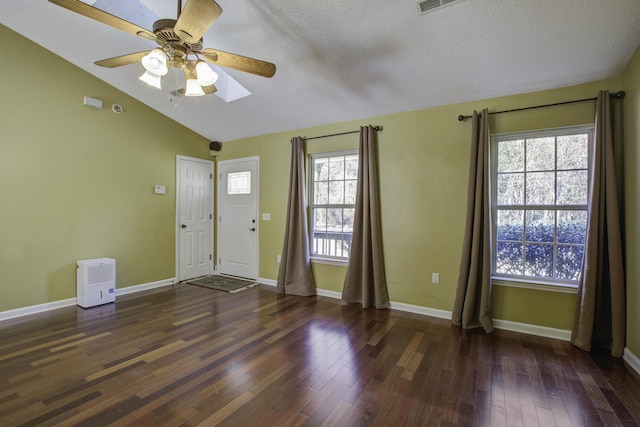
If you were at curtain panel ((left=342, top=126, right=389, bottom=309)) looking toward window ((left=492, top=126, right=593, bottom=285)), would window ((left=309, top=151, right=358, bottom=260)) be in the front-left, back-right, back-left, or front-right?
back-left

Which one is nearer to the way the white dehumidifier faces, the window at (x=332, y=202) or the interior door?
the window

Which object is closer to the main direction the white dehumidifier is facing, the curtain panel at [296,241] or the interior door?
the curtain panel

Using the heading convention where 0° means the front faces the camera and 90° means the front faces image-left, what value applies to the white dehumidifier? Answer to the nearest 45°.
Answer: approximately 315°

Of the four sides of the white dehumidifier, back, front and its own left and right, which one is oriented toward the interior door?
left

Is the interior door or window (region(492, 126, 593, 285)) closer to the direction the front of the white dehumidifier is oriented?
the window

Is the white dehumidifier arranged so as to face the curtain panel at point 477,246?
yes

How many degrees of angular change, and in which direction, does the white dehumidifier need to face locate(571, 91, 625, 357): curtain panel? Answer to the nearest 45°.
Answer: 0° — it already faces it
